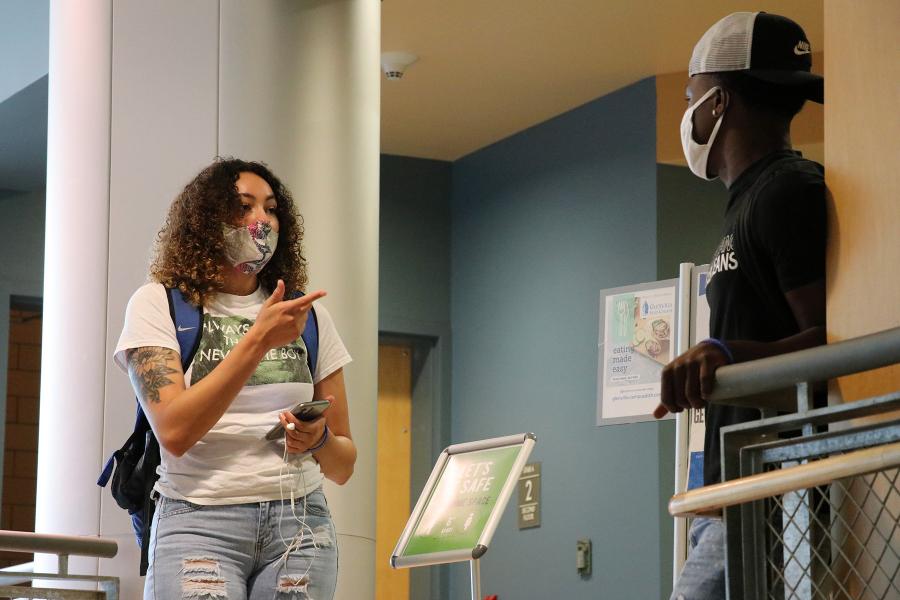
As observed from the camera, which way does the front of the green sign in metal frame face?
facing the viewer and to the left of the viewer

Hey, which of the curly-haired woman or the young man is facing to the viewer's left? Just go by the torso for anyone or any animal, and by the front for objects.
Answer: the young man

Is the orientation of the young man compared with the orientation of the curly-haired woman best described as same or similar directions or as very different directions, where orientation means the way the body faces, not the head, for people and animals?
very different directions

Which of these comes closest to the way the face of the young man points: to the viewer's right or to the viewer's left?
to the viewer's left

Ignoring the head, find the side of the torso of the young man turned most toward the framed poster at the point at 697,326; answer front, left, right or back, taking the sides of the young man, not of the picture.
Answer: right

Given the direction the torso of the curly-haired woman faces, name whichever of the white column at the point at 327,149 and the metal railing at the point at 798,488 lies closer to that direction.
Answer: the metal railing

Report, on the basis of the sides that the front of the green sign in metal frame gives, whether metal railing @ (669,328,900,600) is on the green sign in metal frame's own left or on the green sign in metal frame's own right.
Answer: on the green sign in metal frame's own left

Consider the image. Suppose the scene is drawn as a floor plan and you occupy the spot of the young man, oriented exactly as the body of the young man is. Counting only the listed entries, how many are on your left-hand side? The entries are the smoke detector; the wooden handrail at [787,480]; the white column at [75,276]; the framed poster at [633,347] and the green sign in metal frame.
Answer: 1

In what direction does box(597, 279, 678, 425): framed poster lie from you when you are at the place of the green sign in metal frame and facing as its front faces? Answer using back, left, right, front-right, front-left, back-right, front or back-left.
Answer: back

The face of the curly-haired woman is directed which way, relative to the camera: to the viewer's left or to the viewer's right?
to the viewer's right

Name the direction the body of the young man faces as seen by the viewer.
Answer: to the viewer's left

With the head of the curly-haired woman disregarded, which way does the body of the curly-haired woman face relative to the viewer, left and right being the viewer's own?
facing the viewer and to the right of the viewer

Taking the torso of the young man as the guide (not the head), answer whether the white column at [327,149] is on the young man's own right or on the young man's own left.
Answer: on the young man's own right
